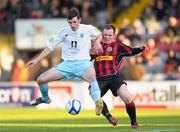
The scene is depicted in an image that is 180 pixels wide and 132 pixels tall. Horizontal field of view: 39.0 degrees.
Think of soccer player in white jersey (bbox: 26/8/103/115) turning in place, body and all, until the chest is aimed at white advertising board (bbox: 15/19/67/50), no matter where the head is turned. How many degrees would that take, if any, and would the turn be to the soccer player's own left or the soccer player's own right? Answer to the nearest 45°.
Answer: approximately 180°

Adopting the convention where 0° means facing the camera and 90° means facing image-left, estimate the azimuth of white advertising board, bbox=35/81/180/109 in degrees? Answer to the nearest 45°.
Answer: approximately 0°

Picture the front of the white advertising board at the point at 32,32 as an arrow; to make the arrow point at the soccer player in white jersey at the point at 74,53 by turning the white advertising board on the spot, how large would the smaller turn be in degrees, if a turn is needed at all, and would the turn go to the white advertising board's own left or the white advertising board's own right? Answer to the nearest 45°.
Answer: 0° — it already faces them

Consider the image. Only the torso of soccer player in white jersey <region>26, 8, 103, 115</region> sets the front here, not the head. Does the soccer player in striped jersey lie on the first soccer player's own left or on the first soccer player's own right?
on the first soccer player's own left

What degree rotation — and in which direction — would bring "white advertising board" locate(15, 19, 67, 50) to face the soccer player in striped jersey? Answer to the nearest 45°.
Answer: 0° — it already faces them

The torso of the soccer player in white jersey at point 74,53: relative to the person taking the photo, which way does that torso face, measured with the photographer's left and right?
facing the viewer

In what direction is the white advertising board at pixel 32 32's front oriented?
toward the camera

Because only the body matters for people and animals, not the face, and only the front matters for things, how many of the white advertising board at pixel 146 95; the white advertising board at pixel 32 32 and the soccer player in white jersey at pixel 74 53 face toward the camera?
3
